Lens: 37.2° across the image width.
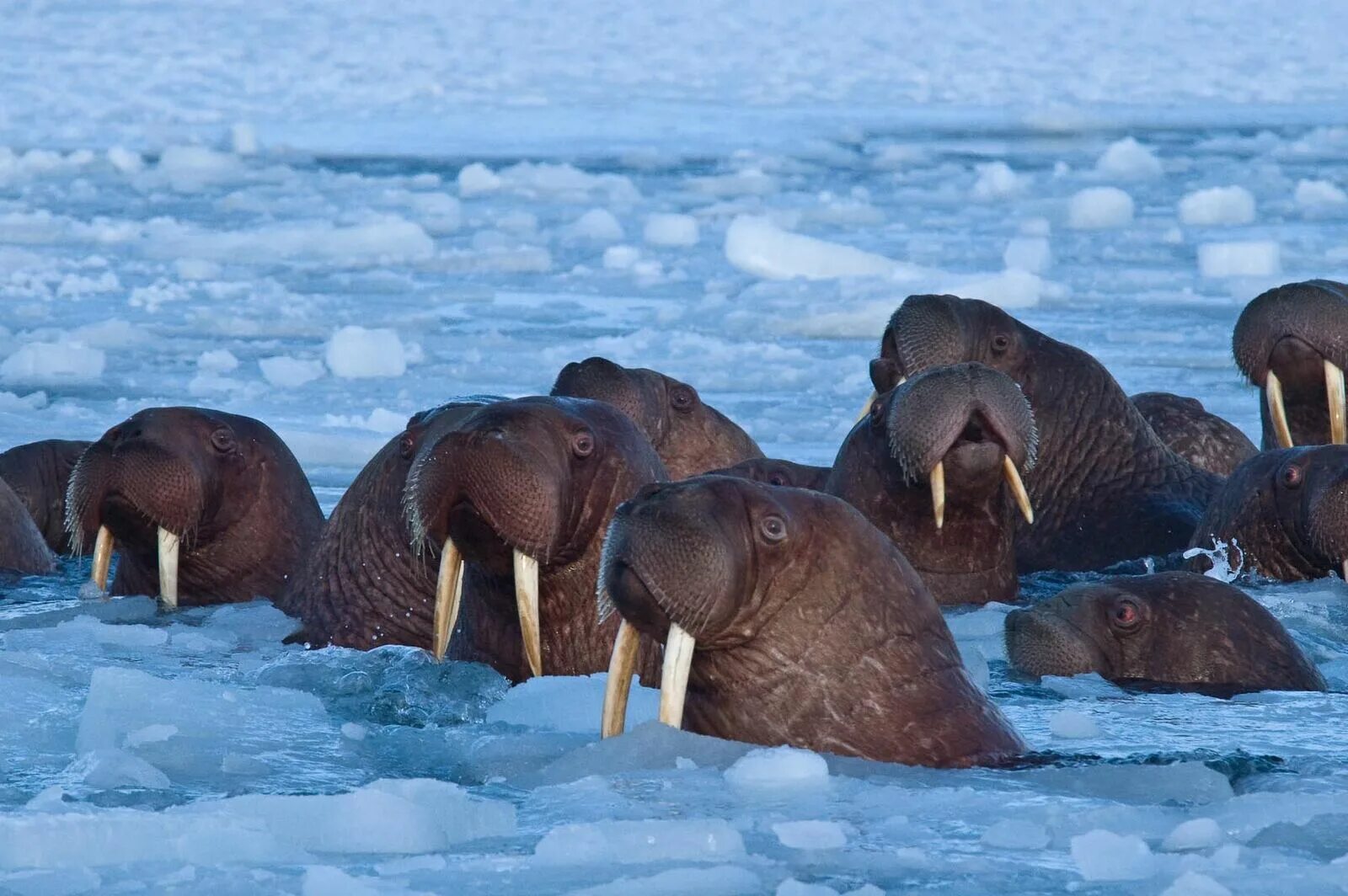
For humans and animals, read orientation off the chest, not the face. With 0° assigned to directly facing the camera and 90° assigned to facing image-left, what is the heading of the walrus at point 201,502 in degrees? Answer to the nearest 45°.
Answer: approximately 45°

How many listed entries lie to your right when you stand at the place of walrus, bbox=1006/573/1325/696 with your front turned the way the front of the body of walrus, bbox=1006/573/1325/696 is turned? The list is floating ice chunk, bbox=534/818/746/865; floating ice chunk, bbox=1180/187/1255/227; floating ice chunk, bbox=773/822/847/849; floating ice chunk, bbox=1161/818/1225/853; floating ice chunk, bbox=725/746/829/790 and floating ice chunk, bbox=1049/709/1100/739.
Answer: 1

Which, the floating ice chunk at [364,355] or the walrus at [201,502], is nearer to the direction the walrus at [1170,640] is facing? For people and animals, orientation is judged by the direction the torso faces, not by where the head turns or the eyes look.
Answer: the walrus

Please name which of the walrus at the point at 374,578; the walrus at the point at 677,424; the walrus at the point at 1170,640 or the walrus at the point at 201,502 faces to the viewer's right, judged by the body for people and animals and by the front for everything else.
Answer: the walrus at the point at 374,578

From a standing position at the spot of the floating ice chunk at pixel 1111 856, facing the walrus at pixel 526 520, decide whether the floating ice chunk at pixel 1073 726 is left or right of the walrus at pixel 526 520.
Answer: right

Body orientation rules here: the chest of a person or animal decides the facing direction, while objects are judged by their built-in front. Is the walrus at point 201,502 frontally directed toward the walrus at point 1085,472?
no

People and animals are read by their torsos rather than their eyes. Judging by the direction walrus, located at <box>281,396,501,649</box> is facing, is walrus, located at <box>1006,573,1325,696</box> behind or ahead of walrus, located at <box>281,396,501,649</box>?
ahead

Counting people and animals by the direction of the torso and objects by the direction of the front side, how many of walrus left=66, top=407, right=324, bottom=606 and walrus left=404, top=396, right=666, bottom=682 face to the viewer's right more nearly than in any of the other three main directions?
0

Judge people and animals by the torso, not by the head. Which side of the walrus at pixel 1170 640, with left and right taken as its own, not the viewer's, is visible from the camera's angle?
left

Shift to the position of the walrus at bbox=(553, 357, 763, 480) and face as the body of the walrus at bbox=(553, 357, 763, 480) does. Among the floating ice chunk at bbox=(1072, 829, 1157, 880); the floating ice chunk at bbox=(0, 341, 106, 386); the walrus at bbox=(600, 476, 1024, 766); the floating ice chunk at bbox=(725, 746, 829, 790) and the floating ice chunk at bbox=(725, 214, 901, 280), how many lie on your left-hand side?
3

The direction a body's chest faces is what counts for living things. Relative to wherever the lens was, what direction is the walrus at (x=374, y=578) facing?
facing to the right of the viewer

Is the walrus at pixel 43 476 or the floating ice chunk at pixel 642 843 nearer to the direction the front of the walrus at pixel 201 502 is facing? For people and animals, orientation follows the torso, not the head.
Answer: the floating ice chunk

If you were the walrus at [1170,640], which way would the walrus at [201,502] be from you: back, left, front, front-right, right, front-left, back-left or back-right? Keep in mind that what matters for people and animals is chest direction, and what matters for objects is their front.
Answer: front

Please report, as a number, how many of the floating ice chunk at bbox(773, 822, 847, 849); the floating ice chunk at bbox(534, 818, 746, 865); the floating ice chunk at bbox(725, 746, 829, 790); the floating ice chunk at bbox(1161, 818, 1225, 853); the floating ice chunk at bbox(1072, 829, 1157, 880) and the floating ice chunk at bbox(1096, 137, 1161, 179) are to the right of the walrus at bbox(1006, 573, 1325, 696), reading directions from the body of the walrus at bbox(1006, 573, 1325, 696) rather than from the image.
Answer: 1

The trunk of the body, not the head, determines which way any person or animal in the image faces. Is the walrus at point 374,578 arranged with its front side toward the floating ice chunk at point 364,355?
no
